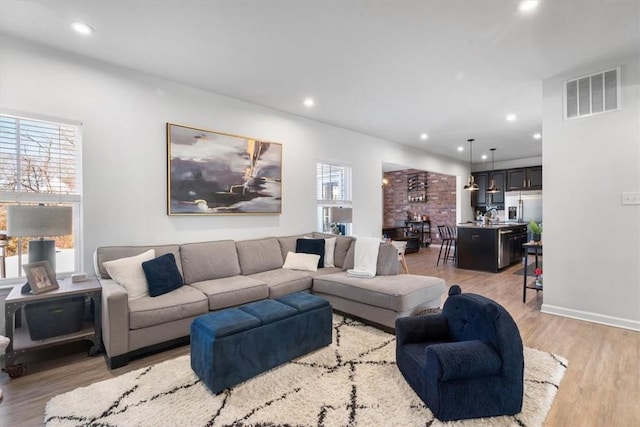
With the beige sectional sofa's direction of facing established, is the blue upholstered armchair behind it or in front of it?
in front

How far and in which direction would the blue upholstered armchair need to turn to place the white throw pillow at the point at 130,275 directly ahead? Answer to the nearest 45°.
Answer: approximately 45° to its right

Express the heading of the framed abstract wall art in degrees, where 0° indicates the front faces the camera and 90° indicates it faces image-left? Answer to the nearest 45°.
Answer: approximately 315°

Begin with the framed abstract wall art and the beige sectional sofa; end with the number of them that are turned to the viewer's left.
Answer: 0

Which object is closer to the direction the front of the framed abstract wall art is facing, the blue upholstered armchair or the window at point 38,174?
the blue upholstered armchair

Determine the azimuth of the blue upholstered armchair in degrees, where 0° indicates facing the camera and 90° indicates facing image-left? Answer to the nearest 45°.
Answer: approximately 45°

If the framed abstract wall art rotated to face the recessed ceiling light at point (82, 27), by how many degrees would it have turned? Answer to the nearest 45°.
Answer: approximately 90° to its right

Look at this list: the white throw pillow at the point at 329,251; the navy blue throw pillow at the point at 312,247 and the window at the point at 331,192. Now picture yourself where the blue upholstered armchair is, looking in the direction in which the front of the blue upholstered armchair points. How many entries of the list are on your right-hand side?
3

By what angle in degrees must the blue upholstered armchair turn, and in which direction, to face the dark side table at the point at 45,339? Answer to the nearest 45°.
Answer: approximately 45° to its right

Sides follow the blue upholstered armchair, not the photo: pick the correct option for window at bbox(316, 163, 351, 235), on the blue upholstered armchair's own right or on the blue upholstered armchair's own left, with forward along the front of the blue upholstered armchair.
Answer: on the blue upholstered armchair's own right

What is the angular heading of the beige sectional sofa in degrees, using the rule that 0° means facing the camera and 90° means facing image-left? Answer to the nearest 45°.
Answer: approximately 315°
